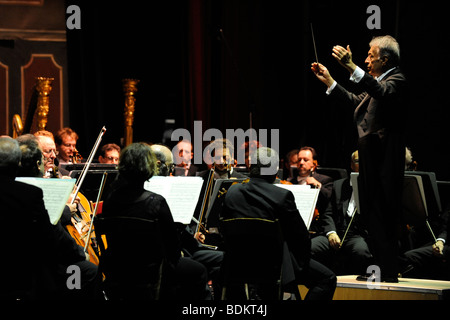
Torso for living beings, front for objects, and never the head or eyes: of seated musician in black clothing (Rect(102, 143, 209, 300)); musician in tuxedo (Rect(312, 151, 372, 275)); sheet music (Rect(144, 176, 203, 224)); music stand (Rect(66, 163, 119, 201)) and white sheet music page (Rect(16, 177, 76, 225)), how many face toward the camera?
3

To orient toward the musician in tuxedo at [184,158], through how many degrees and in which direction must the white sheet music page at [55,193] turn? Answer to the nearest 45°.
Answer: approximately 135° to its left

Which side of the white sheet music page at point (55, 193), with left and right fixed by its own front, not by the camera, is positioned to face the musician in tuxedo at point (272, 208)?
left

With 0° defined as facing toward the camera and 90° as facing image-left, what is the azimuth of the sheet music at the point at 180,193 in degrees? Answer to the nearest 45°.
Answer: approximately 0°

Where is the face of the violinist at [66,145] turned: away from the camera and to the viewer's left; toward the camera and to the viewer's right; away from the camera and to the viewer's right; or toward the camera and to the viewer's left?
toward the camera and to the viewer's right

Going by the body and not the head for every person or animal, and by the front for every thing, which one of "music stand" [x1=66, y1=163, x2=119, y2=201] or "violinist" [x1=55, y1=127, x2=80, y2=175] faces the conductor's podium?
the violinist

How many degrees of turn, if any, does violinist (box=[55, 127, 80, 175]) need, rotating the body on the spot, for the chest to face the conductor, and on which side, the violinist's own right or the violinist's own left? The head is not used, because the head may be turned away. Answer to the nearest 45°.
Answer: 0° — they already face them

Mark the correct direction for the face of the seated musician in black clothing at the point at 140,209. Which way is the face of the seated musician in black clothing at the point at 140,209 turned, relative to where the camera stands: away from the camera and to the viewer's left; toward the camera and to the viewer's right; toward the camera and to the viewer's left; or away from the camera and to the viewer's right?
away from the camera and to the viewer's right

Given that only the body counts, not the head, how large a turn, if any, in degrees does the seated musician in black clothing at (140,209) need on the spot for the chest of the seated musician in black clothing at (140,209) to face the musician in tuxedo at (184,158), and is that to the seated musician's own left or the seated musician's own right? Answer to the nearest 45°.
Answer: approximately 45° to the seated musician's own left
